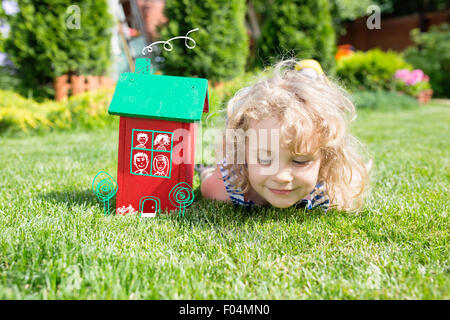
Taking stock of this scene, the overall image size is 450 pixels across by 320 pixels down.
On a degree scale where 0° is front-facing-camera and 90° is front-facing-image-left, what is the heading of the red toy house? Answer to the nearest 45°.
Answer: approximately 0°

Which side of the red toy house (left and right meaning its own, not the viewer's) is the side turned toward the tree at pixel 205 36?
back

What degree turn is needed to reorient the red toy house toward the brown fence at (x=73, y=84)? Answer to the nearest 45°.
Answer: approximately 180°

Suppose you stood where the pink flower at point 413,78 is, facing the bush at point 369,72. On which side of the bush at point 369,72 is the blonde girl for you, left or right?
left

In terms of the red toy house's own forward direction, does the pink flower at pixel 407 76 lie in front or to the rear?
to the rear

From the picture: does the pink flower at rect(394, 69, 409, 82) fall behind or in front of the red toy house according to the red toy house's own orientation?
behind

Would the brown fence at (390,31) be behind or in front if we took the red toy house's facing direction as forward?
behind

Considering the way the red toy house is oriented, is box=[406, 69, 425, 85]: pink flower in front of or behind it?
behind

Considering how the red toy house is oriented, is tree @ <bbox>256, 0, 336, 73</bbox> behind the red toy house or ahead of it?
behind

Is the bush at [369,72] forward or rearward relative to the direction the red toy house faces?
rearward
